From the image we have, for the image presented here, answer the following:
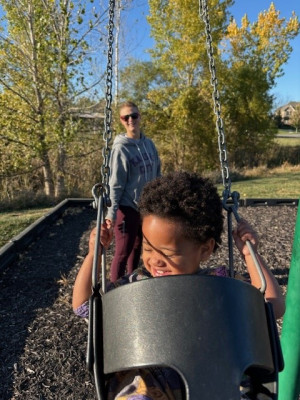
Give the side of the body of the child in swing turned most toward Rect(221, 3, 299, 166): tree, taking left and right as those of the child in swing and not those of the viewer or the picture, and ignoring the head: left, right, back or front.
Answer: back

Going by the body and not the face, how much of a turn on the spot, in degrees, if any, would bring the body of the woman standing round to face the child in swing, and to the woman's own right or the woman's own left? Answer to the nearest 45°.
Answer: approximately 45° to the woman's own right

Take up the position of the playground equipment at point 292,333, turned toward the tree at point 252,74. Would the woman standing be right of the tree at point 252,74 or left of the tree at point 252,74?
left

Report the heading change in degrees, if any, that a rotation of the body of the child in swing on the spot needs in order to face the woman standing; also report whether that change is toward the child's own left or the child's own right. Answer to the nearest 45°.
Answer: approximately 180°

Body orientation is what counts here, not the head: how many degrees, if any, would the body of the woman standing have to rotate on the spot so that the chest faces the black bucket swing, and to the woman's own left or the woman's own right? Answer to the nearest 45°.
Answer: approximately 45° to the woman's own right

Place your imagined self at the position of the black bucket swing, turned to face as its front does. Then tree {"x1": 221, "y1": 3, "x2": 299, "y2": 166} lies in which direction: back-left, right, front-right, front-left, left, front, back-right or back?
back

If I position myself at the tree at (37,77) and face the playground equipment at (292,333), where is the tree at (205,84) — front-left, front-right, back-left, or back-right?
back-left

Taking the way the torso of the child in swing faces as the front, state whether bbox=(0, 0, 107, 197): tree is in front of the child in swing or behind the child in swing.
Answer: behind

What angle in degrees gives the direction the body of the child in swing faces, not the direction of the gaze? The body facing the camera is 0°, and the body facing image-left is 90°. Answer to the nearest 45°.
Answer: approximately 0°

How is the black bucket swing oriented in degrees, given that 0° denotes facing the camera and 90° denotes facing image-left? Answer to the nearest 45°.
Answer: approximately 0°

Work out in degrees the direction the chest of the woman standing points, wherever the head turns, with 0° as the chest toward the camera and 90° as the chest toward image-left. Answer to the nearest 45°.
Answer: approximately 315°

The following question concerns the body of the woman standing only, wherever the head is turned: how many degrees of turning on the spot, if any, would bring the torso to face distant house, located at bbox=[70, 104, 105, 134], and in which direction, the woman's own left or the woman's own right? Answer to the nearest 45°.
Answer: approximately 135° to the woman's own left
